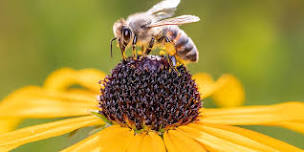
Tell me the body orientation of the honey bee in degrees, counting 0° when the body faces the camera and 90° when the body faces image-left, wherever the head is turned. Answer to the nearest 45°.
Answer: approximately 90°
